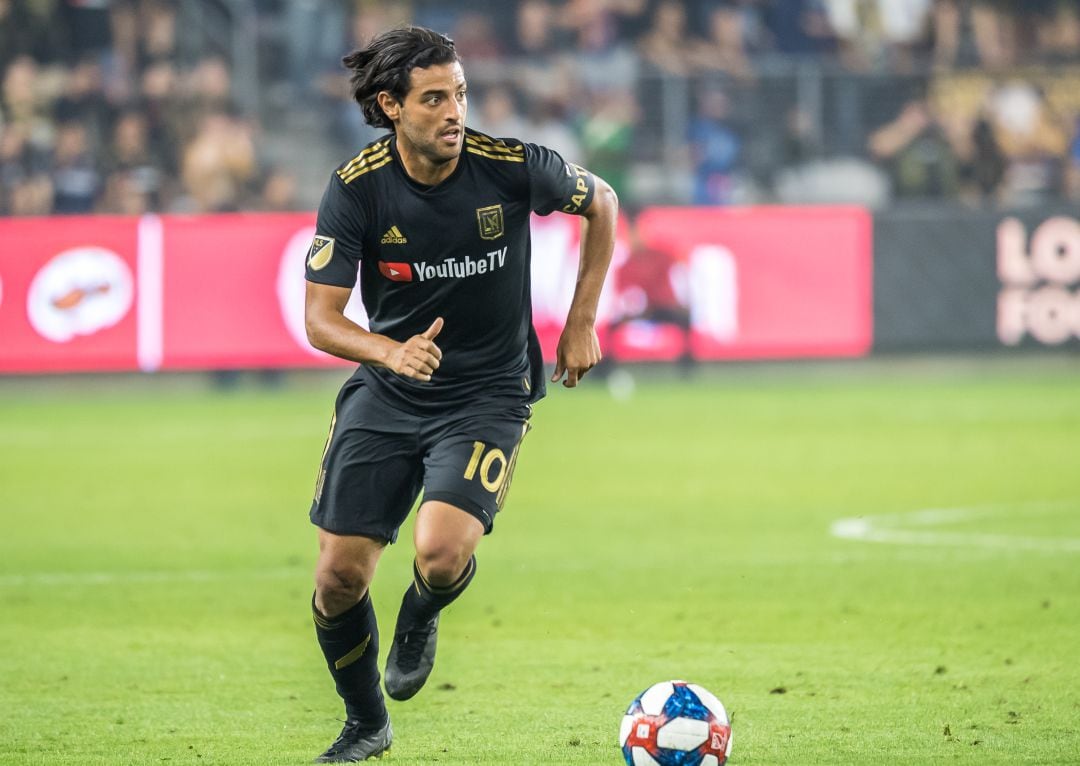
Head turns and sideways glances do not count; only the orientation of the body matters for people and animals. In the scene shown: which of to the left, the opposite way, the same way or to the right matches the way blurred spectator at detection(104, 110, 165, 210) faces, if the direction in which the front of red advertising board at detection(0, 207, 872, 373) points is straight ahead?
the same way

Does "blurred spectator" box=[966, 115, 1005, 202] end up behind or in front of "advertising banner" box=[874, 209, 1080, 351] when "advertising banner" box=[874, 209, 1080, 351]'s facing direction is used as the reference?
behind

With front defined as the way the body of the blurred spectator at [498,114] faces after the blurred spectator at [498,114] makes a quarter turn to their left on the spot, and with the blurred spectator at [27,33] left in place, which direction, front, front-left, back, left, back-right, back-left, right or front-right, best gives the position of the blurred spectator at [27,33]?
back

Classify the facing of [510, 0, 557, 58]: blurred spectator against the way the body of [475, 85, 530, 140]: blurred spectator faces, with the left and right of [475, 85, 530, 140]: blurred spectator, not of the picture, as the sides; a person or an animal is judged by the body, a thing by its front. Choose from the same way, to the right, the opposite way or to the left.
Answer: the same way

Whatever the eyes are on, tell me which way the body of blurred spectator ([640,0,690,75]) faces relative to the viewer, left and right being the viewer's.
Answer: facing the viewer

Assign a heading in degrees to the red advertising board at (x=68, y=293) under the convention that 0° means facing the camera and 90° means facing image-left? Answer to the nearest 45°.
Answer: approximately 0°

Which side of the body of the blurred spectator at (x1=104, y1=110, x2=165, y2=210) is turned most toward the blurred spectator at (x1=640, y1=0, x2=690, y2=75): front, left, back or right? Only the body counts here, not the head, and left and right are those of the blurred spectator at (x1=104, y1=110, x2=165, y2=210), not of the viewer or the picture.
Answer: left

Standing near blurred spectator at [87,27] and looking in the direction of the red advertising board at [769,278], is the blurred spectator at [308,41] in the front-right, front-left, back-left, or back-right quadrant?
front-left

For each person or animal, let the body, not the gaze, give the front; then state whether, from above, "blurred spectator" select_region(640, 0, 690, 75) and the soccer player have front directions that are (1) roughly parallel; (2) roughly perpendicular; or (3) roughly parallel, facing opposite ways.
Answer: roughly parallel

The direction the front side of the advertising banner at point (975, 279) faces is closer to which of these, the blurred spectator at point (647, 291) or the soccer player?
the soccer player

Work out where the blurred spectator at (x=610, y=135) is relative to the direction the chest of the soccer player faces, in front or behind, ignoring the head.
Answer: behind

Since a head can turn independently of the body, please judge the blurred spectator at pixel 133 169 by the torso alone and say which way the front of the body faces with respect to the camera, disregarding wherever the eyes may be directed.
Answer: toward the camera

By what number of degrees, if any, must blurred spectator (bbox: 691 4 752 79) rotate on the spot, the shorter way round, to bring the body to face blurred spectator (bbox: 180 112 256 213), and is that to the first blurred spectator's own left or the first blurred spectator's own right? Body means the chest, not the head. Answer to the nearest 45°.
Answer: approximately 45° to the first blurred spectator's own right

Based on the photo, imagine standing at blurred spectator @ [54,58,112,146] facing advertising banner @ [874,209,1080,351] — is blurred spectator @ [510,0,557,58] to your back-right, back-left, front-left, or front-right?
front-left

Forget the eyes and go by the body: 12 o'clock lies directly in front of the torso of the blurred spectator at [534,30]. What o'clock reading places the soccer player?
The soccer player is roughly at 12 o'clock from the blurred spectator.

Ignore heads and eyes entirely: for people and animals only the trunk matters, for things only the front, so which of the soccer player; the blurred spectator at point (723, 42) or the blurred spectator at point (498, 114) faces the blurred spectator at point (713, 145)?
the blurred spectator at point (723, 42)

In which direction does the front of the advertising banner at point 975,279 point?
toward the camera

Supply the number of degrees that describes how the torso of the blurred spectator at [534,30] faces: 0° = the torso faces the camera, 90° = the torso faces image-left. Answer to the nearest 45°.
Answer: approximately 0°
